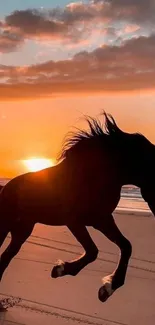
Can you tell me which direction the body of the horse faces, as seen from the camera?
to the viewer's right
